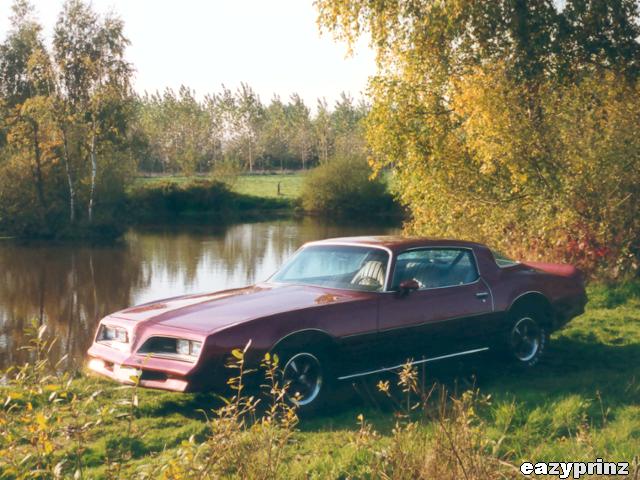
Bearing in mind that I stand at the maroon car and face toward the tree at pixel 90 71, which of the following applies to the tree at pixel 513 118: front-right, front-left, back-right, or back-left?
front-right

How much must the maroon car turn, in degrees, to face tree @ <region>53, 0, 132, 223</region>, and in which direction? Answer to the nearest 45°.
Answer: approximately 135° to its right

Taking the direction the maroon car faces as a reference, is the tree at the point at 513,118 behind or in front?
behind

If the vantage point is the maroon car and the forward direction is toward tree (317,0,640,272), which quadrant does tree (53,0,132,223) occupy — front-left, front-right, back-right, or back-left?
front-left

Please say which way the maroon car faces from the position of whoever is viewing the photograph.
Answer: facing the viewer and to the left of the viewer
